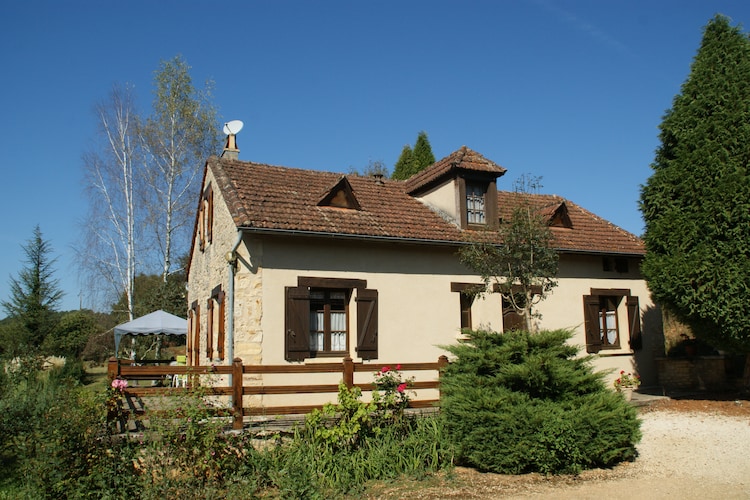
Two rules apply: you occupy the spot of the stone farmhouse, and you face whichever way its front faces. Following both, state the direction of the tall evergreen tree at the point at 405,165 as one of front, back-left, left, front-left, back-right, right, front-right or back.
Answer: back-left

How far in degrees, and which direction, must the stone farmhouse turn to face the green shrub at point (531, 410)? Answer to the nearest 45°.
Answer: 0° — it already faces it

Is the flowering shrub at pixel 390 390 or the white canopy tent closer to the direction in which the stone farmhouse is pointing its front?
the flowering shrub

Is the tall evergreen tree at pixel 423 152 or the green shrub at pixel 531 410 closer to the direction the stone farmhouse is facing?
the green shrub

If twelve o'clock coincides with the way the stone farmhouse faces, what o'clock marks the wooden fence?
The wooden fence is roughly at 2 o'clock from the stone farmhouse.

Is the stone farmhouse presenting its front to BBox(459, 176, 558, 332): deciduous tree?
yes

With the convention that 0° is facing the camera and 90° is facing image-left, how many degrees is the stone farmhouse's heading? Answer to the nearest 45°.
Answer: approximately 315°

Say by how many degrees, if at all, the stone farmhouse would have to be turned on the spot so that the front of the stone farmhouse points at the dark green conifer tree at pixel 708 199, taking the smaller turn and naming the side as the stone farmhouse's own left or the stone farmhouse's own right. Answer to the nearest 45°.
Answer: approximately 45° to the stone farmhouse's own left

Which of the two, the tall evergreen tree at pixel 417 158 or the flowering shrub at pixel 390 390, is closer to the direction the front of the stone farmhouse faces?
the flowering shrub
